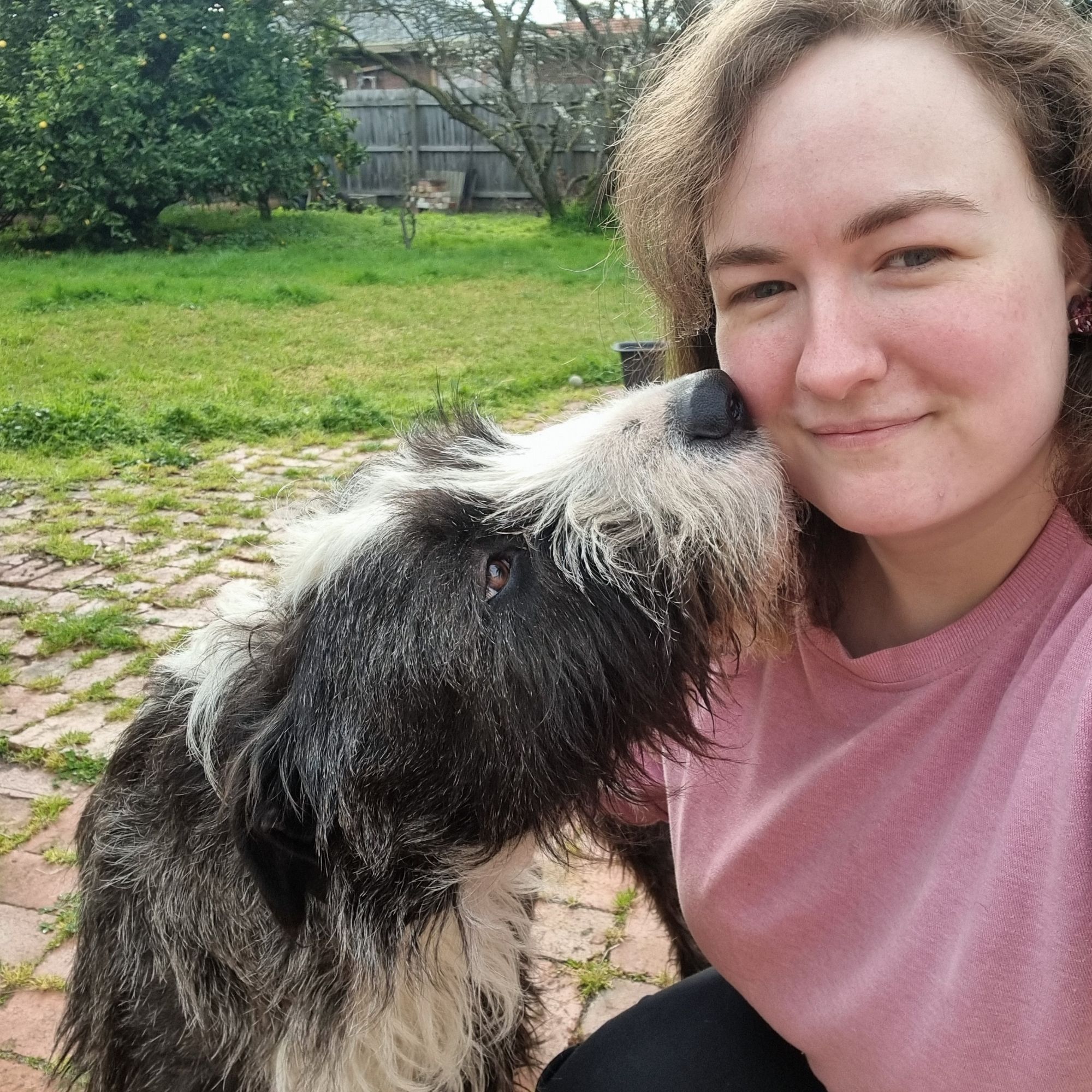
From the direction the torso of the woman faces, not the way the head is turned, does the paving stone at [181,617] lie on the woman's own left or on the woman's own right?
on the woman's own right

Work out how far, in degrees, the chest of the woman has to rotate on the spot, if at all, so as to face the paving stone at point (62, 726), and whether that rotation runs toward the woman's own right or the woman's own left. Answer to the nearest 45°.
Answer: approximately 45° to the woman's own right

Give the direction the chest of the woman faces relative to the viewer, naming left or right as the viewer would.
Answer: facing the viewer and to the left of the viewer

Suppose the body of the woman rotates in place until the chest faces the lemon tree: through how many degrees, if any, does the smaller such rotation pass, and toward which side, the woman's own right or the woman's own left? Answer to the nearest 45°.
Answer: approximately 90° to the woman's own right

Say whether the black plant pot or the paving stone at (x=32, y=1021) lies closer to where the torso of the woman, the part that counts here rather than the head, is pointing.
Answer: the paving stone

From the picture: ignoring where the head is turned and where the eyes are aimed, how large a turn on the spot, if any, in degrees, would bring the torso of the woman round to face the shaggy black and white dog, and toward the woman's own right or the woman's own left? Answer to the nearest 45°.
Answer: approximately 45° to the woman's own right

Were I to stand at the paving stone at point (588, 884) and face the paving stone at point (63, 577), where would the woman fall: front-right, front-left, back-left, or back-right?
back-left

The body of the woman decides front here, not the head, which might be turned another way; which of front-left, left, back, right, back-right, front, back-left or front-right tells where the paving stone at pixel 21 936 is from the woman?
front-right
